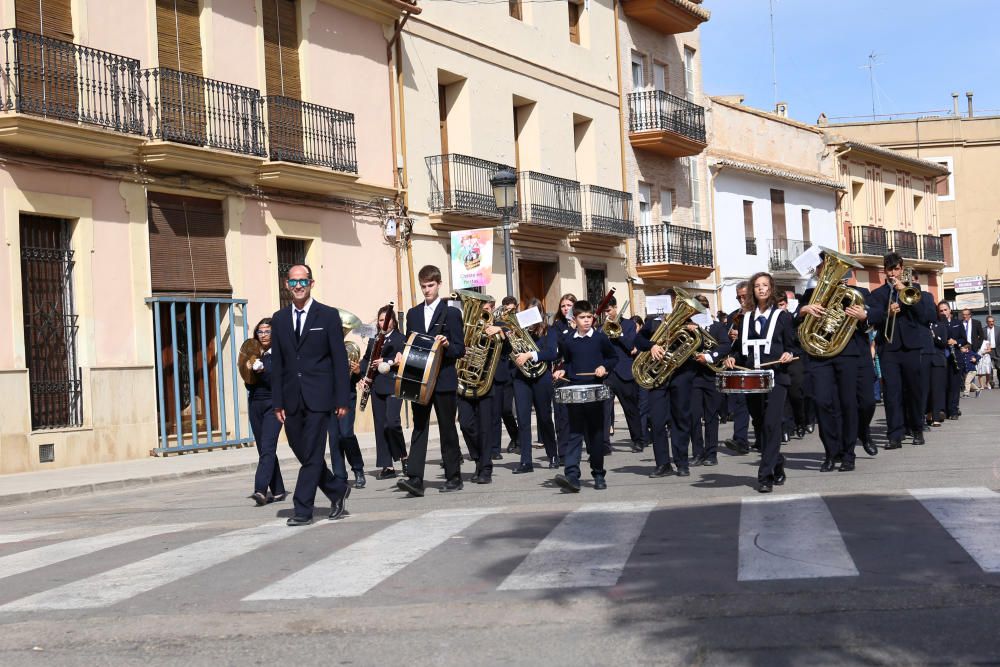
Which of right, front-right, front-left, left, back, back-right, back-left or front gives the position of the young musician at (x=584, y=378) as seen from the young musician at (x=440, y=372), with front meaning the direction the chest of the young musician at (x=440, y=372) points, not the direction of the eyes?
back-left

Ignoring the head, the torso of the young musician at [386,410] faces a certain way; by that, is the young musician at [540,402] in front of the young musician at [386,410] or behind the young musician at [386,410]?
behind

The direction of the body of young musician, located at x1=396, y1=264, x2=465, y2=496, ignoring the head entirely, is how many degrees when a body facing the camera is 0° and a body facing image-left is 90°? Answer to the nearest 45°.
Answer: approximately 45°

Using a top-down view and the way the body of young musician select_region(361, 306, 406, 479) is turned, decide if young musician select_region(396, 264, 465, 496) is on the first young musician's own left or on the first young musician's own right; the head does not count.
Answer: on the first young musician's own left

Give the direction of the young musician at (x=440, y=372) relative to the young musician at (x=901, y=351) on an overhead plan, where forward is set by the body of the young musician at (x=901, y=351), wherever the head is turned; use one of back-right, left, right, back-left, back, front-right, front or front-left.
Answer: front-right

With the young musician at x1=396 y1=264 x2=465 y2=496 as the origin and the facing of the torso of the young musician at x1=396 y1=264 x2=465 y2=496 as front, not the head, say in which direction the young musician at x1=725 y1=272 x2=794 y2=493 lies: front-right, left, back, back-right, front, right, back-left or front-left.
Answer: back-left

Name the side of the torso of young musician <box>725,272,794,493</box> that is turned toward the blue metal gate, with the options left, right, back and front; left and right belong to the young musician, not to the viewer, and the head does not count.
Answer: right

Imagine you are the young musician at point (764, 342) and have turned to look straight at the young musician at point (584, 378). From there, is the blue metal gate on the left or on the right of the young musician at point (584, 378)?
right

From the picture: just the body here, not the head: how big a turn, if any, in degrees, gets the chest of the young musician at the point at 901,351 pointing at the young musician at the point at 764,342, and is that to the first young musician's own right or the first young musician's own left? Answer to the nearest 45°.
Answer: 0° — they already face them
